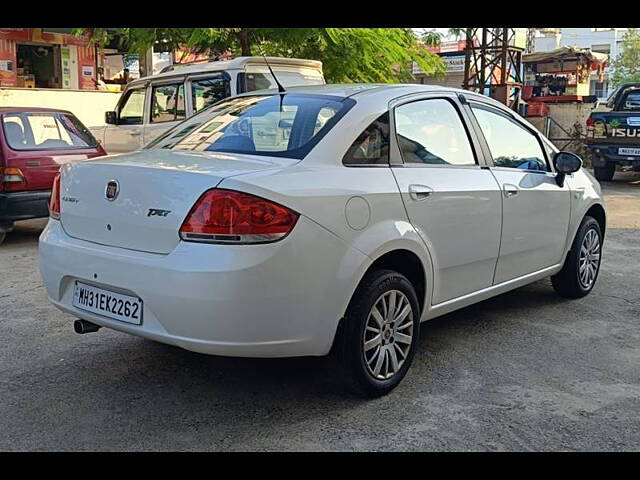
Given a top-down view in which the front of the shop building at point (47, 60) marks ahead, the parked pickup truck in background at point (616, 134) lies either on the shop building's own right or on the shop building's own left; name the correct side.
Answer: on the shop building's own left

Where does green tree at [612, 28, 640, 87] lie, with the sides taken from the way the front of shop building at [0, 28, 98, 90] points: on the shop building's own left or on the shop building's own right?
on the shop building's own left

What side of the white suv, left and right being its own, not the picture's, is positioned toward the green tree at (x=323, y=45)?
right

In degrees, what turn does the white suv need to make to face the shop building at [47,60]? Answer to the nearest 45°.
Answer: approximately 45° to its right

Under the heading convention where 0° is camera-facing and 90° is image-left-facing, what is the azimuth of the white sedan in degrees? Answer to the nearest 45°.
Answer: approximately 225°

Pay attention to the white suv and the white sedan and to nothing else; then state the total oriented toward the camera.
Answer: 0

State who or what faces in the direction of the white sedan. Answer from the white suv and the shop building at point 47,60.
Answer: the shop building

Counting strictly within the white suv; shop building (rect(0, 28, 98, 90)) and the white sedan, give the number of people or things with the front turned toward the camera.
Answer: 1

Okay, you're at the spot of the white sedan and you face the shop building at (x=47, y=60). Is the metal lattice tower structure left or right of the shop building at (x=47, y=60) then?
right

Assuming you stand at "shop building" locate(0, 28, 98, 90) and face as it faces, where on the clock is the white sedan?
The white sedan is roughly at 12 o'clock from the shop building.

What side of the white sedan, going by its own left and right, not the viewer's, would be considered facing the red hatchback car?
left

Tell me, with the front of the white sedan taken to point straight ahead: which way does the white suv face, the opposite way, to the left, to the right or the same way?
to the left
